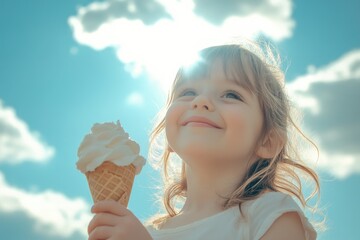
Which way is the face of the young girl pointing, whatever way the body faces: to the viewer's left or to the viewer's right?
to the viewer's left

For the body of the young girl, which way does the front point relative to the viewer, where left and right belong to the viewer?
facing the viewer and to the left of the viewer
